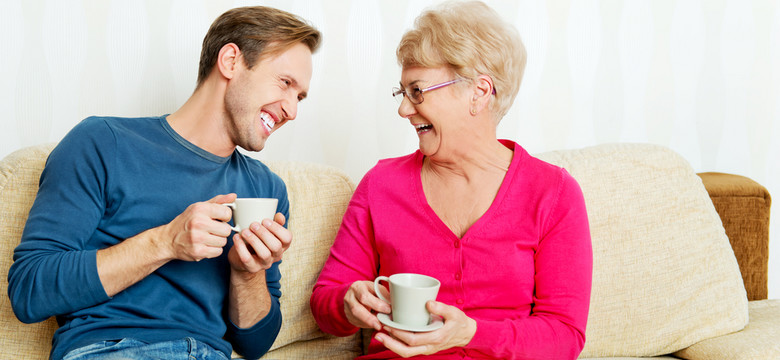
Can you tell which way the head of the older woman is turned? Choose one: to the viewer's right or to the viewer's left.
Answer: to the viewer's left

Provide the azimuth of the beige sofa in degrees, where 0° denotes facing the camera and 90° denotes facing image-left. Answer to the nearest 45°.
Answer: approximately 0°

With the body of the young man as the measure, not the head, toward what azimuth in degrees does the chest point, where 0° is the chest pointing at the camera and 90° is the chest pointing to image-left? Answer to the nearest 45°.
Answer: approximately 315°
